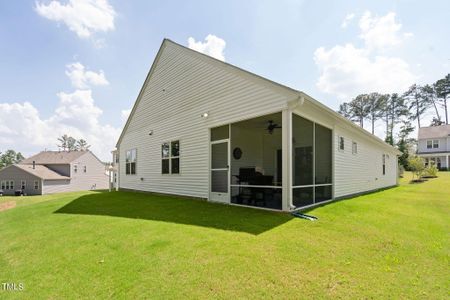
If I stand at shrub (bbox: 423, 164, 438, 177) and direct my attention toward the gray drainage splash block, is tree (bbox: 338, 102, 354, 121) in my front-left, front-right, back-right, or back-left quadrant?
back-right
